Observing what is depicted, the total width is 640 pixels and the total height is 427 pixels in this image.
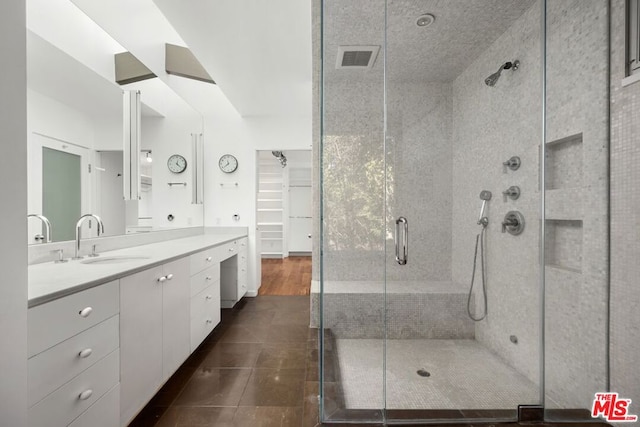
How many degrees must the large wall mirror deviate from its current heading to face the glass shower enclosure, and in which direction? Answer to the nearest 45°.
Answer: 0° — it already faces it

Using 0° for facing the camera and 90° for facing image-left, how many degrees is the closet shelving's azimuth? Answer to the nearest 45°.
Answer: approximately 0°

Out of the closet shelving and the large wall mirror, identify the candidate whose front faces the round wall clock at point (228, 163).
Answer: the closet shelving

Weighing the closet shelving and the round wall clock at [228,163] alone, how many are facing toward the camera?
2

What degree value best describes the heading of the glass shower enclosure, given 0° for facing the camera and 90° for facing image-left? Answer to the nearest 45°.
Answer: approximately 0°

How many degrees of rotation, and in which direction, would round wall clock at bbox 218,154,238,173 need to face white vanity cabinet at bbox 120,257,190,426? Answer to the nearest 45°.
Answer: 0° — it already faces it

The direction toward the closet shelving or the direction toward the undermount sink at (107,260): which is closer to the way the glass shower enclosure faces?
the undermount sink

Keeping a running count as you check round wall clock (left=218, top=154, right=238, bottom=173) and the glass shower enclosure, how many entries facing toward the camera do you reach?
2

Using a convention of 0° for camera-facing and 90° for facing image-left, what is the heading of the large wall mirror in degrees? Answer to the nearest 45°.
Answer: approximately 315°

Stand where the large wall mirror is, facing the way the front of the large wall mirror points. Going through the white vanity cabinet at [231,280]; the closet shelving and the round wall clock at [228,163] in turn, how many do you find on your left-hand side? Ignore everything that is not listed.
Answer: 3
